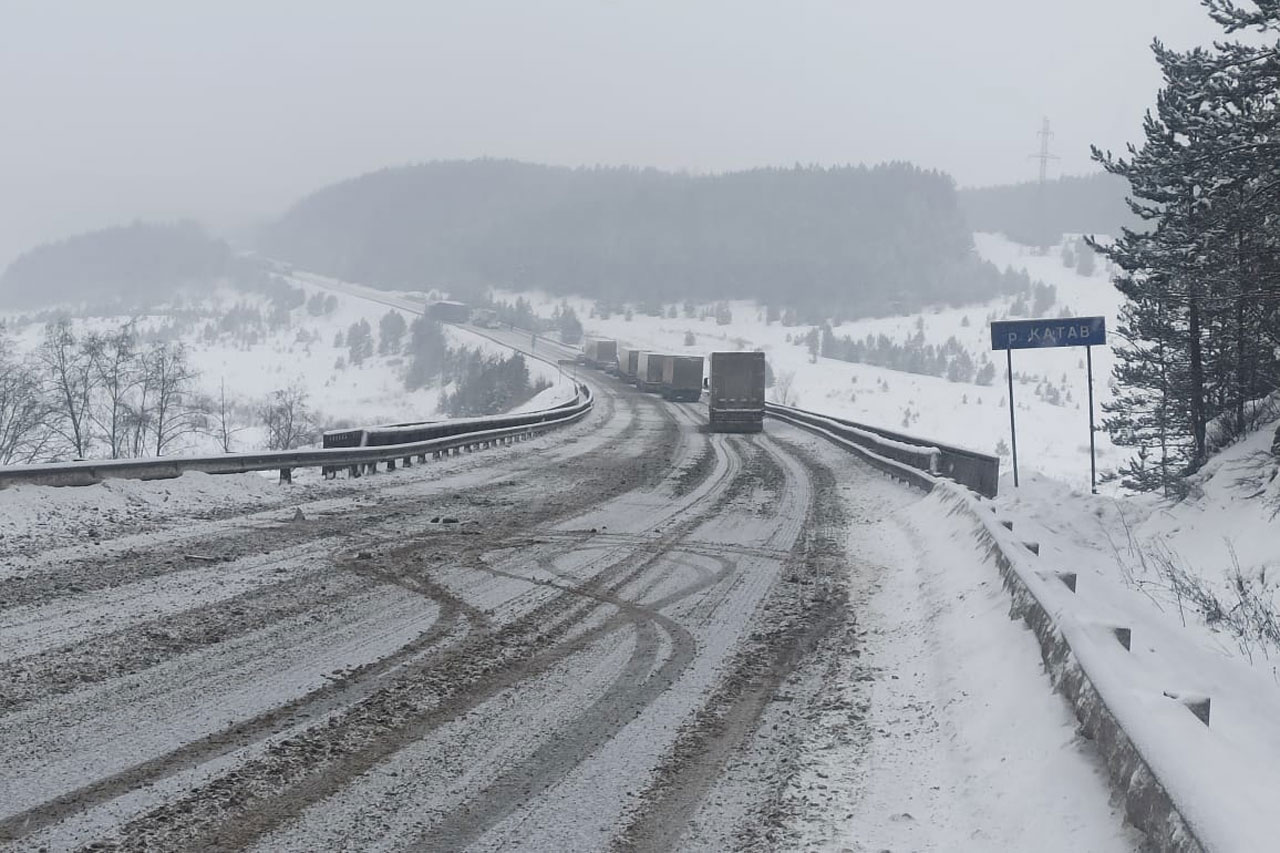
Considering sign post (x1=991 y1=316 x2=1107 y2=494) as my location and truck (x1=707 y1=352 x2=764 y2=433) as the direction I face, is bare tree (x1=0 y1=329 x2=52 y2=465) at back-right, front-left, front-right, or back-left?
front-left

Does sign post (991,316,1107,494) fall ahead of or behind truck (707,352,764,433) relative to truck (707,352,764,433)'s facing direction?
behind

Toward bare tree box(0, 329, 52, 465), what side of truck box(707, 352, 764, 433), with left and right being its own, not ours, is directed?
left

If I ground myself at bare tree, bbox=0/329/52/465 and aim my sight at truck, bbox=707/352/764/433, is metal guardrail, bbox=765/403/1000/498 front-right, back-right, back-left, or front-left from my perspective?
front-right

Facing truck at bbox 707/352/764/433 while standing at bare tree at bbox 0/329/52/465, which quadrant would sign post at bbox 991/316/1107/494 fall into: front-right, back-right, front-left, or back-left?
front-right

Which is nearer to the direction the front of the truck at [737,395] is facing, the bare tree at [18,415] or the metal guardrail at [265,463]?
the bare tree

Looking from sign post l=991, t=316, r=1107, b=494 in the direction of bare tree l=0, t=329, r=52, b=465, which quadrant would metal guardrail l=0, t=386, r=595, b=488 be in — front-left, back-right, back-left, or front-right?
front-left

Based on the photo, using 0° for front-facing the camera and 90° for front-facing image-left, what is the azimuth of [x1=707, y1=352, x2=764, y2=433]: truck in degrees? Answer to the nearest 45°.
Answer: approximately 180°

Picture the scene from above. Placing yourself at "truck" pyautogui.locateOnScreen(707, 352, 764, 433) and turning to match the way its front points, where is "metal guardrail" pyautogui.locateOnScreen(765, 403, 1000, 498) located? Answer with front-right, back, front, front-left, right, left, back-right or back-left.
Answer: back
